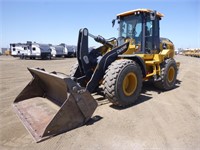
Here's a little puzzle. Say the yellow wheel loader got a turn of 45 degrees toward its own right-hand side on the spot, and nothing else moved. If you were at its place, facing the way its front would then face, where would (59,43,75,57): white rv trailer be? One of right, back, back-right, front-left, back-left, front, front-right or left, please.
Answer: right

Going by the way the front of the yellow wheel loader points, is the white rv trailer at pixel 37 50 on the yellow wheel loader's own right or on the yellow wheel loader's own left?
on the yellow wheel loader's own right

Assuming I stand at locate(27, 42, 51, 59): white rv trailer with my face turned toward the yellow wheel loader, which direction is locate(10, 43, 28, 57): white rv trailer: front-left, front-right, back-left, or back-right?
back-right

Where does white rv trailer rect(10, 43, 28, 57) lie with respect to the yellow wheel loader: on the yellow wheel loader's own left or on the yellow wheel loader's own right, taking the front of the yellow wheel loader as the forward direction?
on the yellow wheel loader's own right

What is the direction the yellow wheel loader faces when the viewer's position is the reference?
facing the viewer and to the left of the viewer
